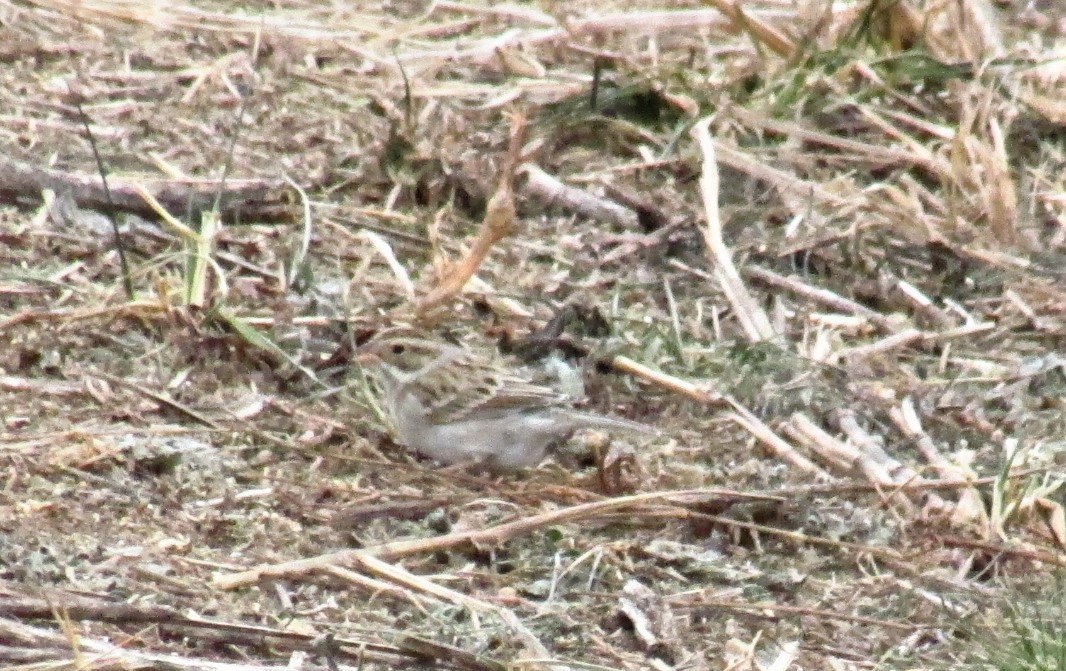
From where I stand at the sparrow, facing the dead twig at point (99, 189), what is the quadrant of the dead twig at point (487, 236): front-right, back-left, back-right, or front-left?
front-right

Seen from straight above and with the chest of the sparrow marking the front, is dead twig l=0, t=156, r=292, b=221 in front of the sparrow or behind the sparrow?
in front

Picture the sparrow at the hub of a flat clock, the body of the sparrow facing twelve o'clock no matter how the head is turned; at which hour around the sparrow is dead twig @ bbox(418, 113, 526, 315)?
The dead twig is roughly at 3 o'clock from the sparrow.

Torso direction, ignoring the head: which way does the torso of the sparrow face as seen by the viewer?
to the viewer's left
